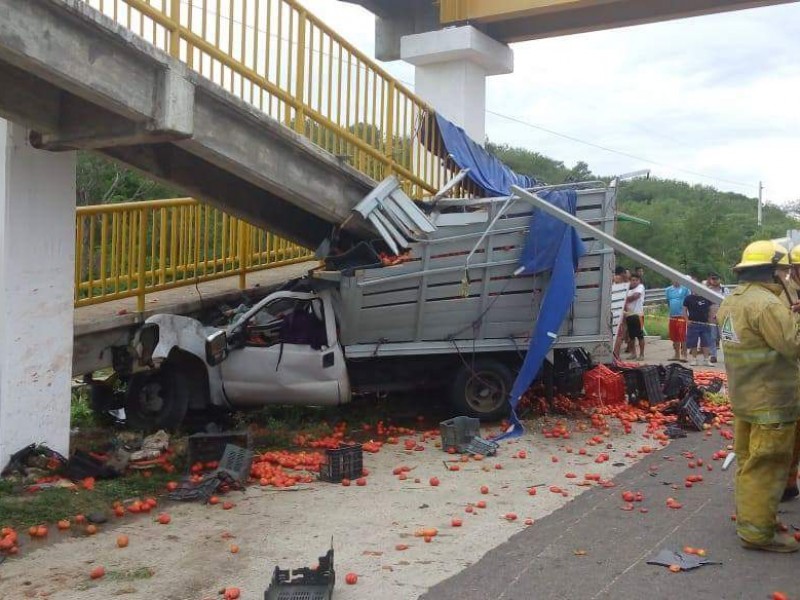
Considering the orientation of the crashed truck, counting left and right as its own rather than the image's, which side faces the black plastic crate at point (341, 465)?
left

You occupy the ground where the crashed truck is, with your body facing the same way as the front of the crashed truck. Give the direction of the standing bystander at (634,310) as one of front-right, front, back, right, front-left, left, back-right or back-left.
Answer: back-right

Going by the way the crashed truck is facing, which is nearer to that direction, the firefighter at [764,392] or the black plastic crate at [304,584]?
the black plastic crate

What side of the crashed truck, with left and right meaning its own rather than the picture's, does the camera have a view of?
left

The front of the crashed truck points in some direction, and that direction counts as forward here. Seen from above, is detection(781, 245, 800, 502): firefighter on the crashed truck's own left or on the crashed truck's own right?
on the crashed truck's own left

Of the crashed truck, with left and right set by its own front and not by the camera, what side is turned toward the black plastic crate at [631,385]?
back

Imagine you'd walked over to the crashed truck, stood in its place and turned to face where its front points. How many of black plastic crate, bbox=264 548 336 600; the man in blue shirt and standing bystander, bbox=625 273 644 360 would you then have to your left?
1

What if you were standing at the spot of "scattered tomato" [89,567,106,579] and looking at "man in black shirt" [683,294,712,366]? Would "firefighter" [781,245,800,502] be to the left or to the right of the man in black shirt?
right

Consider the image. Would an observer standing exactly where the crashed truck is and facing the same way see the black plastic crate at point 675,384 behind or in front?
behind

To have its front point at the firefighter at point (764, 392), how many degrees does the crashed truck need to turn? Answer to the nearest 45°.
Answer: approximately 135° to its left

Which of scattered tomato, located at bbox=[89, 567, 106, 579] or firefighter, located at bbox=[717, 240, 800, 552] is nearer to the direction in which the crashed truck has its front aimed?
the scattered tomato

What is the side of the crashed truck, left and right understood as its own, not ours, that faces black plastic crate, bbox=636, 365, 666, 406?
back

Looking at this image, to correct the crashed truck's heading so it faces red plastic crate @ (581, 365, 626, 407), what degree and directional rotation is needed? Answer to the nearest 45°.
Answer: approximately 180°

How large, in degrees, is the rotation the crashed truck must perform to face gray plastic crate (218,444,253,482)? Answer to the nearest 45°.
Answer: approximately 45° to its left

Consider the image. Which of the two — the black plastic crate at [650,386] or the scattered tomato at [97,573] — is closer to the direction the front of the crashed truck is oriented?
the scattered tomato

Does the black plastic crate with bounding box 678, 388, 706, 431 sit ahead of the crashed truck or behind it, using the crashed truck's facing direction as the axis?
behind
